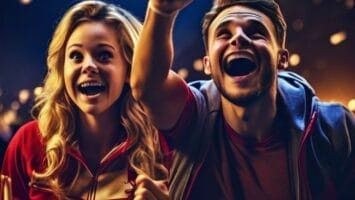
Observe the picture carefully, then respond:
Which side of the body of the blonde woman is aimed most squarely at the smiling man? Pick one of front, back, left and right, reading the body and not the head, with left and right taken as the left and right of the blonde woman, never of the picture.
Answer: left

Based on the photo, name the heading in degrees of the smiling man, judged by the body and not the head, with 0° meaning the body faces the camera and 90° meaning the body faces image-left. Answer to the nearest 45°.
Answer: approximately 0°

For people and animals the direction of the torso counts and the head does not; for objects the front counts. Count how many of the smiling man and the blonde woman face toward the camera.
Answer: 2

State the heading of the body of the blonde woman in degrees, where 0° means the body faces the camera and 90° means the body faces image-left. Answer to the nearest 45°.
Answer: approximately 0°

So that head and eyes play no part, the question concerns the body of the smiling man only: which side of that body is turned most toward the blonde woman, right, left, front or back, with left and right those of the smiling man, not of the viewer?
right
